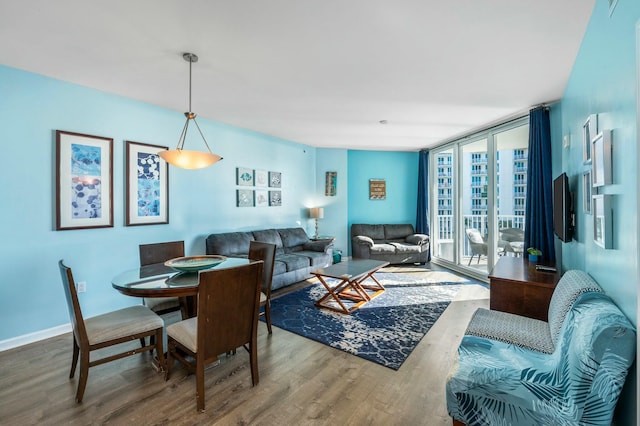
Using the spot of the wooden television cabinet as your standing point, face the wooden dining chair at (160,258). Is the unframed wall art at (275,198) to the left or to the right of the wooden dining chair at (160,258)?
right

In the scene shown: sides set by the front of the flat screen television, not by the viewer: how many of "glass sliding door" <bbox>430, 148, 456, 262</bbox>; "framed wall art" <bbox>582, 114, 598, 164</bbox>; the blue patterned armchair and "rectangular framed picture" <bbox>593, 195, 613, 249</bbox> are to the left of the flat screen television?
3

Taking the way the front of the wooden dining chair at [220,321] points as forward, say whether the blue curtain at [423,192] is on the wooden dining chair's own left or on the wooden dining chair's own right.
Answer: on the wooden dining chair's own right

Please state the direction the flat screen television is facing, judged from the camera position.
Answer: facing to the left of the viewer

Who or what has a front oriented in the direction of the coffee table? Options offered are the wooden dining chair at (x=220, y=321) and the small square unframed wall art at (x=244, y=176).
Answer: the small square unframed wall art

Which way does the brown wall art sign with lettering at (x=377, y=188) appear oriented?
toward the camera

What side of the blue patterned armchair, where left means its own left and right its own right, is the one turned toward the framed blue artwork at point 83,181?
front

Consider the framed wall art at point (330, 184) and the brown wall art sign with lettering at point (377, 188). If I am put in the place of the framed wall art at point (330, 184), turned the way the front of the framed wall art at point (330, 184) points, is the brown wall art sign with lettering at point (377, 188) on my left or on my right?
on my left

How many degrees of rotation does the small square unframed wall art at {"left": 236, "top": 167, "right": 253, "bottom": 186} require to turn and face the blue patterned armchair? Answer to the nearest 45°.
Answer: approximately 45° to its right

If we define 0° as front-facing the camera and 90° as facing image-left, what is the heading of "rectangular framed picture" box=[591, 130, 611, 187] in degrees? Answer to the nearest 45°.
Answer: approximately 90°

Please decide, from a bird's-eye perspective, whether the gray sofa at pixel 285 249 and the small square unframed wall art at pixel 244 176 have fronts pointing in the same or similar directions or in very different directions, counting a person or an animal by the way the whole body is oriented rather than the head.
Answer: same or similar directions

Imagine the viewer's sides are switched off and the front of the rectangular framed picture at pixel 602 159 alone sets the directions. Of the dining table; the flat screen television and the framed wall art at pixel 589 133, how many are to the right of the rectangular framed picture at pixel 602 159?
2

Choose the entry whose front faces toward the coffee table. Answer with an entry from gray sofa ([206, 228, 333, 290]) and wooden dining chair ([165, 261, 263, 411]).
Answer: the gray sofa
